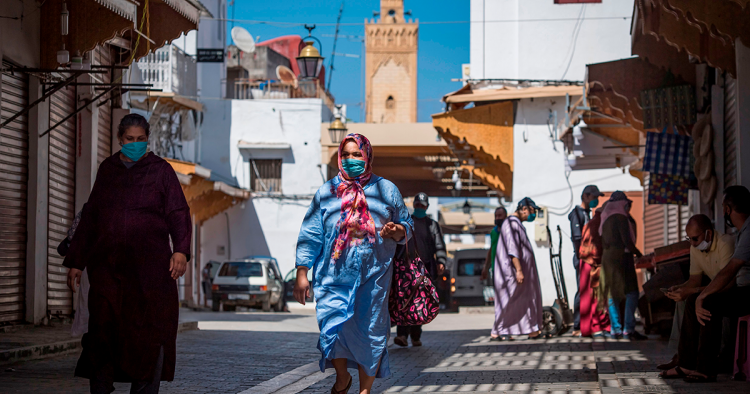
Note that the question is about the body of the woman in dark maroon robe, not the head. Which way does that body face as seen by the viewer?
toward the camera

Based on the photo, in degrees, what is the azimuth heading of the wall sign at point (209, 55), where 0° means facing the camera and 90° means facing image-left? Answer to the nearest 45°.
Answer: approximately 0°

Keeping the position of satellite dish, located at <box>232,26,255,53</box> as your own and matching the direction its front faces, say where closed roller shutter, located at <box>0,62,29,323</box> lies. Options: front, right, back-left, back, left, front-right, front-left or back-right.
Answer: front-right

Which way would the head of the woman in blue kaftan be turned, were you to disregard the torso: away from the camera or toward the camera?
toward the camera

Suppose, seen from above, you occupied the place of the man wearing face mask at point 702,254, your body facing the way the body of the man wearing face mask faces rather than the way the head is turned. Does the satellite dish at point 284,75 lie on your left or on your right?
on your right

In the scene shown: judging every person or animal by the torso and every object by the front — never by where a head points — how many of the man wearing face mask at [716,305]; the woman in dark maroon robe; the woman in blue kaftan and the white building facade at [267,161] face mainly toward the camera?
3

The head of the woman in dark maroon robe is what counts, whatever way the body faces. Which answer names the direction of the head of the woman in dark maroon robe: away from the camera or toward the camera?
toward the camera

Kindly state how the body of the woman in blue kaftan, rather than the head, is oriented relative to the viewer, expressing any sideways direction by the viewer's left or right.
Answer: facing the viewer

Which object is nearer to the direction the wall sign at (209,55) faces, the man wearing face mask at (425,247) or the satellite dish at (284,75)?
the man wearing face mask

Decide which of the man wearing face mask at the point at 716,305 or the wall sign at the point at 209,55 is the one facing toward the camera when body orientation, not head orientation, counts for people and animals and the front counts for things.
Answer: the wall sign

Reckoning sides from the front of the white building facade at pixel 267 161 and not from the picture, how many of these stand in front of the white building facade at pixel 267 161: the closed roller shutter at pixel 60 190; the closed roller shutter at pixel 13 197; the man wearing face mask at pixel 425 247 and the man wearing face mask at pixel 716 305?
4

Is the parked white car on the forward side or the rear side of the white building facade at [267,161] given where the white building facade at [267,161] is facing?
on the forward side

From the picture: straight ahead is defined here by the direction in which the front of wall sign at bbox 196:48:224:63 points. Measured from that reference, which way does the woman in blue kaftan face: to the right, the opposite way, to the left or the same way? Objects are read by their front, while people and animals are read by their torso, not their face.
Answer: the same way

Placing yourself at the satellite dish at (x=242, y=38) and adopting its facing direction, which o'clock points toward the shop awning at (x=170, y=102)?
The shop awning is roughly at 2 o'clock from the satellite dish.

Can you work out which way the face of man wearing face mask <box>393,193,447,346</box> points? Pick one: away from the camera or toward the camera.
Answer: toward the camera

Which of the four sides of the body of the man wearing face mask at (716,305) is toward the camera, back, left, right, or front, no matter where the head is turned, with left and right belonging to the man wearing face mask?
left

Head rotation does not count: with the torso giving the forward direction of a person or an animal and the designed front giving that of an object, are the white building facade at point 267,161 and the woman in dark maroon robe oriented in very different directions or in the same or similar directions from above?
same or similar directions

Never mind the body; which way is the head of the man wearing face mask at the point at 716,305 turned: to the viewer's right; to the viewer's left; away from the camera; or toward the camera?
to the viewer's left

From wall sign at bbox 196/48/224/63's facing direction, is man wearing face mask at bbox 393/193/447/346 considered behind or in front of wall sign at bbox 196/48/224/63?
in front

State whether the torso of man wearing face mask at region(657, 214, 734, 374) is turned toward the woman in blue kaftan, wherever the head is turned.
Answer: yes
